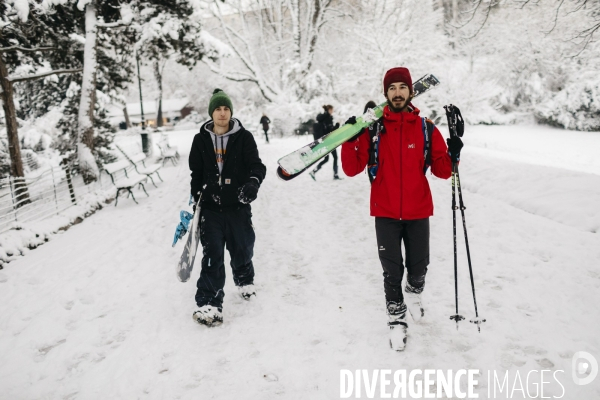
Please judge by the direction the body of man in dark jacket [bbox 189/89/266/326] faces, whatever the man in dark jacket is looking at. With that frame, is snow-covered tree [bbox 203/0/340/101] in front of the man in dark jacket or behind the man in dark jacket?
behind

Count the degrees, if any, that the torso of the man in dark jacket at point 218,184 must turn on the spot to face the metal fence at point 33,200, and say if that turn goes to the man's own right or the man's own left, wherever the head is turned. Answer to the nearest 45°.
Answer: approximately 135° to the man's own right

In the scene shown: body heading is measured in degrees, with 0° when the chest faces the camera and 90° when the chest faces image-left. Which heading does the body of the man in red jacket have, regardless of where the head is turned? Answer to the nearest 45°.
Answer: approximately 0°

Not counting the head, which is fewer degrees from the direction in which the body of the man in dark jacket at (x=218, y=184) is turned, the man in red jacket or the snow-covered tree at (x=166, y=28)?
the man in red jacket

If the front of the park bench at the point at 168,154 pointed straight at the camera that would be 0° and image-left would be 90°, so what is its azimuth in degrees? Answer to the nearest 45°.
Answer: approximately 315°

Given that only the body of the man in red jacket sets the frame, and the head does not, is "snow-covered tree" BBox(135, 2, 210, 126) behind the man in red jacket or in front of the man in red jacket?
behind

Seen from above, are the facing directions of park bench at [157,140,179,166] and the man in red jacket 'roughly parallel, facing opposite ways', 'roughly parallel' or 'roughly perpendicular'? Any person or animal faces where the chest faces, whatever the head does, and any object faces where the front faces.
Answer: roughly perpendicular

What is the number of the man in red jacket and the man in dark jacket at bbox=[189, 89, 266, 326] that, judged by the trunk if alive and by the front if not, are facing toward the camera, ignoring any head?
2

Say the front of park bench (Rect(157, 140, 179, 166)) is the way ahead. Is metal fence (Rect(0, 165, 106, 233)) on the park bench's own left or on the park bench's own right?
on the park bench's own right
